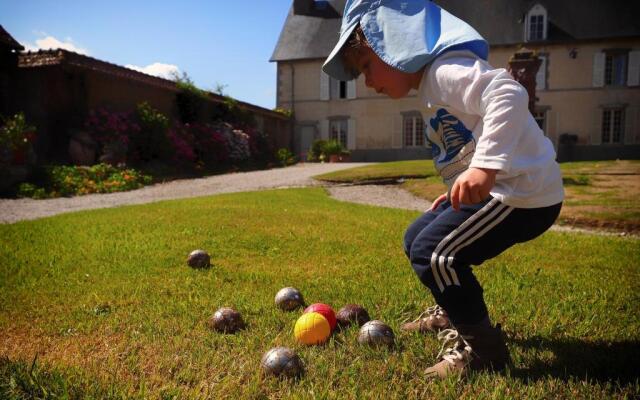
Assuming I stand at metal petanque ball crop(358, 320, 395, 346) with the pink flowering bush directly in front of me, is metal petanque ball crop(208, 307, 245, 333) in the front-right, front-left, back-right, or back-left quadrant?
front-left

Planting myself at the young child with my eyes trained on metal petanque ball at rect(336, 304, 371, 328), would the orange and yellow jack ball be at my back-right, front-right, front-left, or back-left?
front-left

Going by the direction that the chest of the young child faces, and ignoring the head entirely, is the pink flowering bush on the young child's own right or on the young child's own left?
on the young child's own right

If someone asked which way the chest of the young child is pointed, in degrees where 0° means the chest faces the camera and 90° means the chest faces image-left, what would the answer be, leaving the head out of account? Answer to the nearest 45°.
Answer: approximately 90°

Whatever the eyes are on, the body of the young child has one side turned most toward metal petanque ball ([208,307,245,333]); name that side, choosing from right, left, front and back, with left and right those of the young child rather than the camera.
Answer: front

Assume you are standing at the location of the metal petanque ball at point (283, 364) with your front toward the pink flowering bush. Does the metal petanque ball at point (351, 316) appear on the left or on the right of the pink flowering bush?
right

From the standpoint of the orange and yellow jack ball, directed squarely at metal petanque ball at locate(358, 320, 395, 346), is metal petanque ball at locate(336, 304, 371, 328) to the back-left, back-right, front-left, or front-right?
front-left

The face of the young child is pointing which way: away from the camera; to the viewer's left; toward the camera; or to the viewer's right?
to the viewer's left
